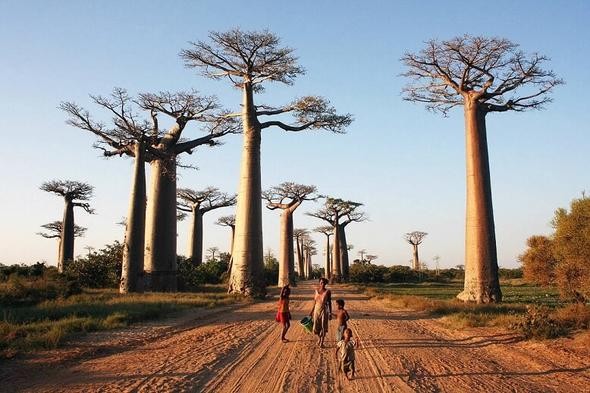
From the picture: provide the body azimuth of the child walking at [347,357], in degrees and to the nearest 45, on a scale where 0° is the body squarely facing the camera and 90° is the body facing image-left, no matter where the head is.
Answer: approximately 0°

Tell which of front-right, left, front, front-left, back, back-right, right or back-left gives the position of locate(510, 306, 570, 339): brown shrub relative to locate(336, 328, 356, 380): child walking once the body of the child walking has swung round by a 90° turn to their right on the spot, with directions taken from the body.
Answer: back-right

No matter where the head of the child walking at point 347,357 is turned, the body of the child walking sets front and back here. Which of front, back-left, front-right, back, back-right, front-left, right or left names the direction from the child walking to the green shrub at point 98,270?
back-right

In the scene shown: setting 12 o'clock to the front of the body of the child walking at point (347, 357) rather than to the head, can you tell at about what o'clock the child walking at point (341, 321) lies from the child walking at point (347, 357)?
the child walking at point (341, 321) is roughly at 6 o'clock from the child walking at point (347, 357).

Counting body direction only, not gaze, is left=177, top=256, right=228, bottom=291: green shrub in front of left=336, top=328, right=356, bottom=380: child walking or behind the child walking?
behind

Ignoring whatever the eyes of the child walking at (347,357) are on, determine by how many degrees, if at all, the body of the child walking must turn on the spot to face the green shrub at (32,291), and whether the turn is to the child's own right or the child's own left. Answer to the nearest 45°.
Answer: approximately 135° to the child's own right
